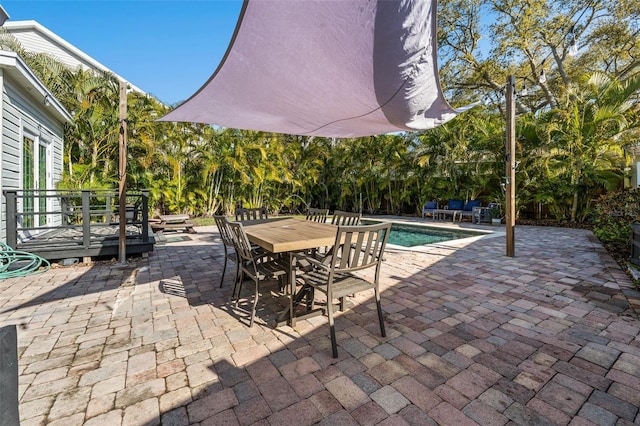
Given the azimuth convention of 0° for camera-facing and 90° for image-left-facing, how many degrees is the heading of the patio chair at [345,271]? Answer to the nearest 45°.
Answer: approximately 135°

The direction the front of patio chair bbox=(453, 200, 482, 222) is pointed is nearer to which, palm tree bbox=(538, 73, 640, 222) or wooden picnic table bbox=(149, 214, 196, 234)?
the wooden picnic table

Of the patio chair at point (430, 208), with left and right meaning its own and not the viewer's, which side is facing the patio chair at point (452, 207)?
left

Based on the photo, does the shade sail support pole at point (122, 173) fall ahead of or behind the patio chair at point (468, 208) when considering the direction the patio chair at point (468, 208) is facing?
ahead

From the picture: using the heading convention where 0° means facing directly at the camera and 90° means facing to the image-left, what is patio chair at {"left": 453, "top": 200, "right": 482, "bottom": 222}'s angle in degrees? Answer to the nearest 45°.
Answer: approximately 45°
